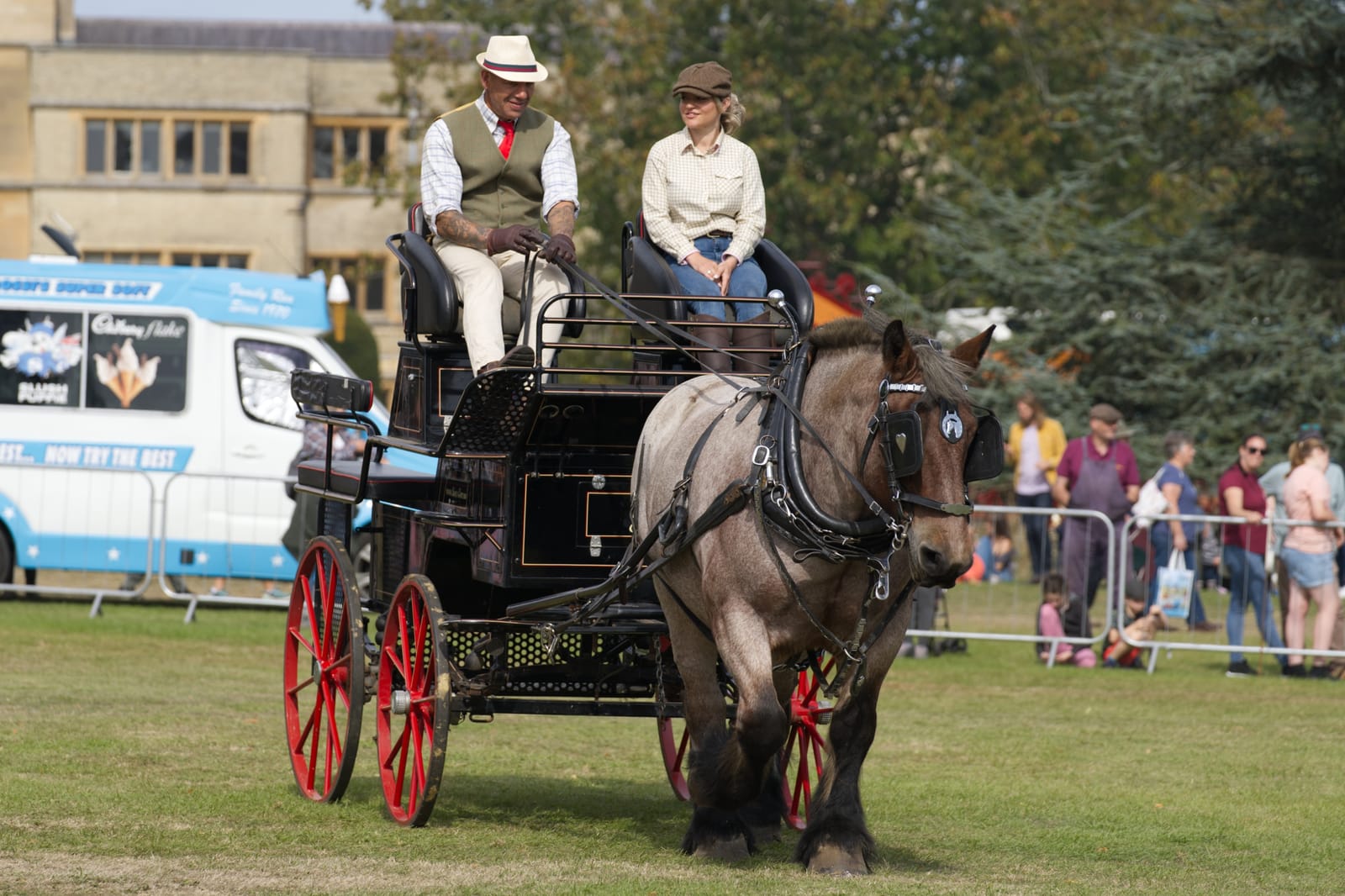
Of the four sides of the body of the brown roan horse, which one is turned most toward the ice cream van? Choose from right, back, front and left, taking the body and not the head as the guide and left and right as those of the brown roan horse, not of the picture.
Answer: back

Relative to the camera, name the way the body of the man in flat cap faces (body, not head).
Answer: toward the camera

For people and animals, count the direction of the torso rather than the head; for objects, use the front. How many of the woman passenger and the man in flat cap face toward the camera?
2

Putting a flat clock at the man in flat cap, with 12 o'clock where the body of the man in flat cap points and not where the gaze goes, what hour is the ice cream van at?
The ice cream van is roughly at 3 o'clock from the man in flat cap.

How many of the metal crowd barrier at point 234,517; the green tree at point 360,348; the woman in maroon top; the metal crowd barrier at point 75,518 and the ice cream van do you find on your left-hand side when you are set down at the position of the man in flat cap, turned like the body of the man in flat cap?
1

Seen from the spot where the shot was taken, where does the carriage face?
facing the viewer

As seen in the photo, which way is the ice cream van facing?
to the viewer's right

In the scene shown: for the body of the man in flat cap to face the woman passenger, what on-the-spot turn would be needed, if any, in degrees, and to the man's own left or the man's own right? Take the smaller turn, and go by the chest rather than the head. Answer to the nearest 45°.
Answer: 0° — they already face them

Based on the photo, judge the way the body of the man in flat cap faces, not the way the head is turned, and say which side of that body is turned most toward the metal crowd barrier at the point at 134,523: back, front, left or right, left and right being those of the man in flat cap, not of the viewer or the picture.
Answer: right

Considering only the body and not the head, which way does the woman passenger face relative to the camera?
toward the camera
